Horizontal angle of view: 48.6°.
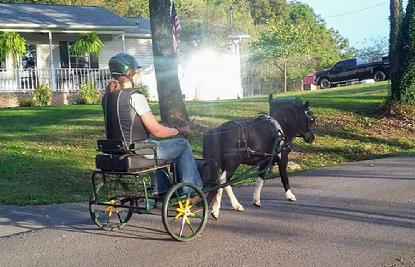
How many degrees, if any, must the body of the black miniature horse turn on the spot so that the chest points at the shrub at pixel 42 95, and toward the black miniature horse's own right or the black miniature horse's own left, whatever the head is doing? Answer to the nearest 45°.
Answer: approximately 135° to the black miniature horse's own left

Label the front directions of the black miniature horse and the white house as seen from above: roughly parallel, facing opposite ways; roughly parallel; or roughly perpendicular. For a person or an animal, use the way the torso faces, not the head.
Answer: roughly perpendicular

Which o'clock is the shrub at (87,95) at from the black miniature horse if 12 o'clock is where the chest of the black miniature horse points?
The shrub is roughly at 8 o'clock from the black miniature horse.

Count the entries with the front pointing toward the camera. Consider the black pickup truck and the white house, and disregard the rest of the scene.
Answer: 1

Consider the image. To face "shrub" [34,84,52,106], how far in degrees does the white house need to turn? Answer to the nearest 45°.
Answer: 0° — it already faces it

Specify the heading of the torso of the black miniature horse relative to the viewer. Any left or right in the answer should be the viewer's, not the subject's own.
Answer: facing to the right of the viewer

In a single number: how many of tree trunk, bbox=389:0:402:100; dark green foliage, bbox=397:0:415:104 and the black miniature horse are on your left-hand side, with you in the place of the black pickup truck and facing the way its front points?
3

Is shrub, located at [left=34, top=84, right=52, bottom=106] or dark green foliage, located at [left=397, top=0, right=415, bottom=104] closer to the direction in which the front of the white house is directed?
the shrub

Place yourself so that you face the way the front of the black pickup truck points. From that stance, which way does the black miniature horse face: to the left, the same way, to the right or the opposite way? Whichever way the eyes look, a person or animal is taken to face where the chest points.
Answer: the opposite way

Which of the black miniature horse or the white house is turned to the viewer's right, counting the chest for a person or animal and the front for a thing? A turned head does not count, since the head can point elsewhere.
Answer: the black miniature horse

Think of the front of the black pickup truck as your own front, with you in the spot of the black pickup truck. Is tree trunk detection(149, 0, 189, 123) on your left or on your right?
on your left

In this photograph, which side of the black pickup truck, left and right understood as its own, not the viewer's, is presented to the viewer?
left
